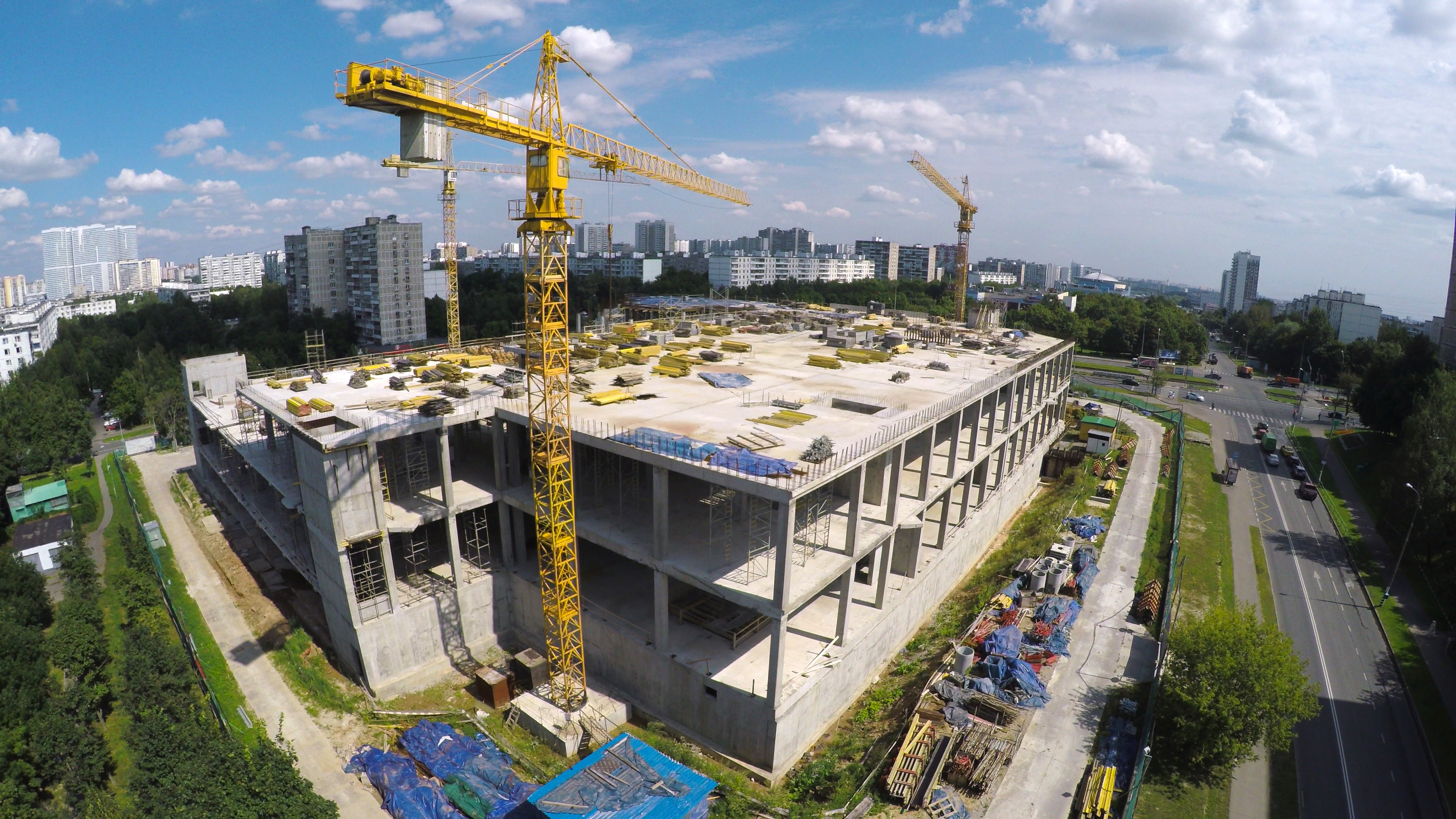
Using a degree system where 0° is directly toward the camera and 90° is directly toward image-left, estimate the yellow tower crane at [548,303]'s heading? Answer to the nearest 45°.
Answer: approximately 225°

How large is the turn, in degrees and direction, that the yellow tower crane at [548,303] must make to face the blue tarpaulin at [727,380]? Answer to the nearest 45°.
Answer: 0° — it already faces it

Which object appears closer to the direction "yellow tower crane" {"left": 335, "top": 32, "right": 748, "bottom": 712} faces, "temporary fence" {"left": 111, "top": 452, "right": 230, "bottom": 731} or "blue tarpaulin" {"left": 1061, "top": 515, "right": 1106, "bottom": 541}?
the blue tarpaulin

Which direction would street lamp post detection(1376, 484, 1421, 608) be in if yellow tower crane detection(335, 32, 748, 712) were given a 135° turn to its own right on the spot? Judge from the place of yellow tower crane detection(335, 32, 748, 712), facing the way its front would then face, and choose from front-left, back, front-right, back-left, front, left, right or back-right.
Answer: left

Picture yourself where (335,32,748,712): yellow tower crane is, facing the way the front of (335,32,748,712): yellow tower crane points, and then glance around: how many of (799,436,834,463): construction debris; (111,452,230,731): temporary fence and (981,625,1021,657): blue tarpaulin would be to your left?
1
